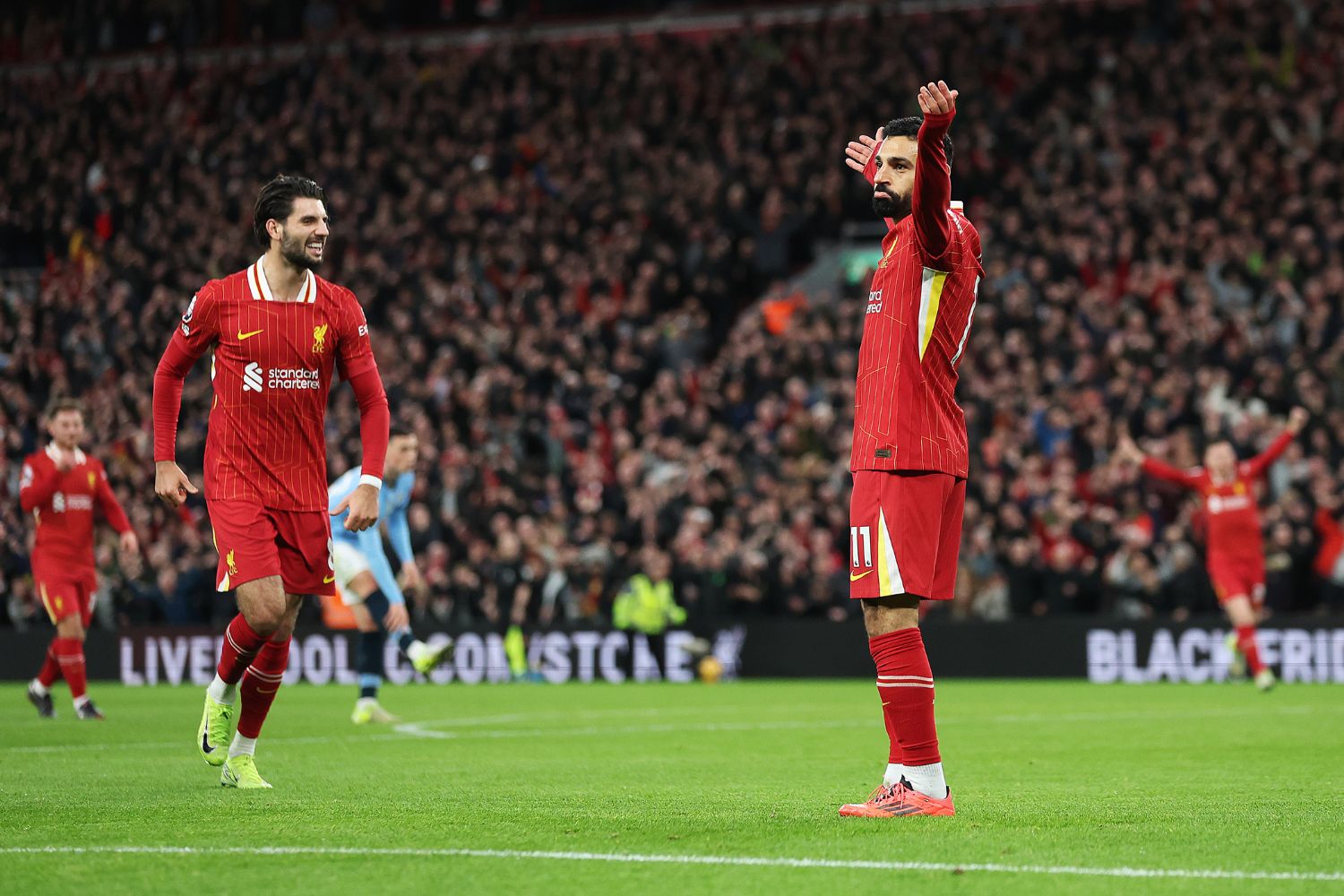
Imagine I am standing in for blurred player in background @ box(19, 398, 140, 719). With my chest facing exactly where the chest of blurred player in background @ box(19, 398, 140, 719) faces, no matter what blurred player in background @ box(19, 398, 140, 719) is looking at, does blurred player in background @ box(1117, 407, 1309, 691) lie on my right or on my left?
on my left

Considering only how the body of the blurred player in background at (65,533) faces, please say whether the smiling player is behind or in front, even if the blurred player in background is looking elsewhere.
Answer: in front

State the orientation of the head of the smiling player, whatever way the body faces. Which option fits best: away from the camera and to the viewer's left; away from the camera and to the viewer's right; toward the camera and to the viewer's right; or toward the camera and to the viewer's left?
toward the camera and to the viewer's right

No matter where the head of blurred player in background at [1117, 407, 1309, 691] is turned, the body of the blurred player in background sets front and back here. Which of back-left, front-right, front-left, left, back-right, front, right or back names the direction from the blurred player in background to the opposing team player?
front-right

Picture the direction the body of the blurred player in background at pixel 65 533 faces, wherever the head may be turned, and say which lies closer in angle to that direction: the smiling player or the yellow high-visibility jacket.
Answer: the smiling player

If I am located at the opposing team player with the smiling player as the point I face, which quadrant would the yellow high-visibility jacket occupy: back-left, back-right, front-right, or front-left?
back-left

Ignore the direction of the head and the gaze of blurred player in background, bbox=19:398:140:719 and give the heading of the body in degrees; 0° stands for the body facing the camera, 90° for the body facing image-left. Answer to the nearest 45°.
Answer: approximately 315°

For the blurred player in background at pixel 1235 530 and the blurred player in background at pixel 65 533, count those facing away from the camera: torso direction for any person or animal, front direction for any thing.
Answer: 0

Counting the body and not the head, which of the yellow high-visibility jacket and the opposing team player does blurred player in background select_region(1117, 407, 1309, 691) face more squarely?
the opposing team player

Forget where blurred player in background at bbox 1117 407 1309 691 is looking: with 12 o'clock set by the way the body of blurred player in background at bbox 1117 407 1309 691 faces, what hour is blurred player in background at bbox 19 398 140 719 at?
blurred player in background at bbox 19 398 140 719 is roughly at 2 o'clock from blurred player in background at bbox 1117 407 1309 691.
